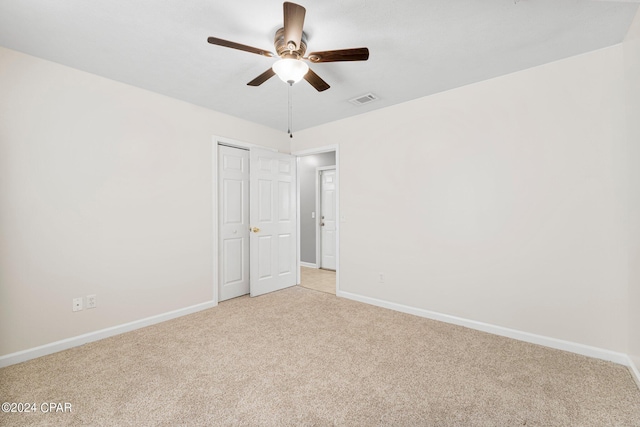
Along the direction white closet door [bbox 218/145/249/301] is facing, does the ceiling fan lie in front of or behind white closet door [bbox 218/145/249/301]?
in front

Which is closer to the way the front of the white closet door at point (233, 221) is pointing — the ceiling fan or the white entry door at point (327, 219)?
the ceiling fan

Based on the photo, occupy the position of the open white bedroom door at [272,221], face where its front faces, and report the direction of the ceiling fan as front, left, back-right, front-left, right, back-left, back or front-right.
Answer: front-right

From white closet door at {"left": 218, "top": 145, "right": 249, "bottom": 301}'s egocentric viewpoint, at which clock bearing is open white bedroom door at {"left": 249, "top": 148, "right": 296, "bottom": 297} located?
open white bedroom door at {"left": 249, "top": 148, "right": 296, "bottom": 297} is roughly at 10 o'clock from white closet door at {"left": 218, "top": 145, "right": 249, "bottom": 301}.

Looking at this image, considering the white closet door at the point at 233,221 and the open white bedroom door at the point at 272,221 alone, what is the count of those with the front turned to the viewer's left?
0

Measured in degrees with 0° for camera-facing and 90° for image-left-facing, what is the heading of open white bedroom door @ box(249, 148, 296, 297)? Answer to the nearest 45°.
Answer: approximately 315°

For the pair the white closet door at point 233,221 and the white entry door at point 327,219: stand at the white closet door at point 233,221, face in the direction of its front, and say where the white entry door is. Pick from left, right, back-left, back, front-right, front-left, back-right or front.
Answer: left

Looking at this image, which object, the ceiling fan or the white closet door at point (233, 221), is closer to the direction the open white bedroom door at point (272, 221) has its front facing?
the ceiling fan

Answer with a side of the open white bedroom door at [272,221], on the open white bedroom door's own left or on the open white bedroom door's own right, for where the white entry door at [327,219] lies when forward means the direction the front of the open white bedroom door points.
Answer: on the open white bedroom door's own left

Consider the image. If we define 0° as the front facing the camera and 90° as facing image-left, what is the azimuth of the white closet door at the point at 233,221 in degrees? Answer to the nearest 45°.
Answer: approximately 315°

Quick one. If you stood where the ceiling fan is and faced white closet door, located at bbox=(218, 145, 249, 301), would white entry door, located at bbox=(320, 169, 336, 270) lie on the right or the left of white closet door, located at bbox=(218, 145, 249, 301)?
right
